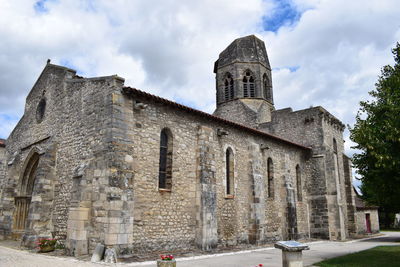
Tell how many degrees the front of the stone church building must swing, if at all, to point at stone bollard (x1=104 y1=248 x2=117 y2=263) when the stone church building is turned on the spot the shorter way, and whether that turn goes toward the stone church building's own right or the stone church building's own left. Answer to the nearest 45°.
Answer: approximately 45° to the stone church building's own left

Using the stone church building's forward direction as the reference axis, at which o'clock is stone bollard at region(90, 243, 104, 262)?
The stone bollard is roughly at 11 o'clock from the stone church building.

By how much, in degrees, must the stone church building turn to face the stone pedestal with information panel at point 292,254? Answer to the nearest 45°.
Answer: approximately 90° to its left

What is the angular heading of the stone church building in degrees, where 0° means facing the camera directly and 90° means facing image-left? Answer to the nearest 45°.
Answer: approximately 45°

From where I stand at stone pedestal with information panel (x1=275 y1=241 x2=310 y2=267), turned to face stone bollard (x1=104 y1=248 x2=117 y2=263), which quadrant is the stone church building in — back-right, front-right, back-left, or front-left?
front-right
